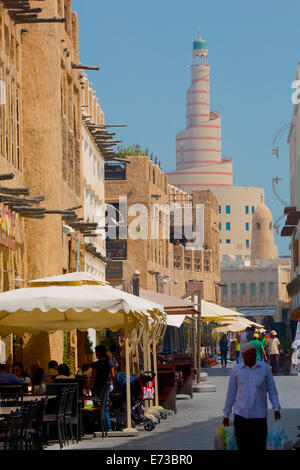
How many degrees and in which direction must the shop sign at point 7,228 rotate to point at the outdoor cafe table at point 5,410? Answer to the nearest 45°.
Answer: approximately 45° to its right

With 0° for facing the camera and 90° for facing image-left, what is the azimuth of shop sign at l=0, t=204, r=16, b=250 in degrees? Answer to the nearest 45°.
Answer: approximately 315°
